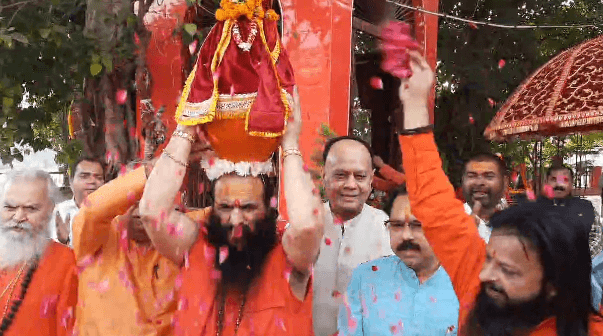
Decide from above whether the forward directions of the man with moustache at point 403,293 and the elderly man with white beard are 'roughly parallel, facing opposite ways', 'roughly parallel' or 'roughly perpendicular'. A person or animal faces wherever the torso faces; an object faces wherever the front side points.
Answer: roughly parallel

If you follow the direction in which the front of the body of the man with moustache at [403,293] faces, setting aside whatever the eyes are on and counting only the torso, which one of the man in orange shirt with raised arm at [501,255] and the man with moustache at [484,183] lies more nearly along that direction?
the man in orange shirt with raised arm

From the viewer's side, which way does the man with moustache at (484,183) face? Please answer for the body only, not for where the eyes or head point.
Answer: toward the camera

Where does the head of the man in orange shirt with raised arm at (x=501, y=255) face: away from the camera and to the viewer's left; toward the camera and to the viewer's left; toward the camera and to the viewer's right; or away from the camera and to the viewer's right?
toward the camera and to the viewer's left

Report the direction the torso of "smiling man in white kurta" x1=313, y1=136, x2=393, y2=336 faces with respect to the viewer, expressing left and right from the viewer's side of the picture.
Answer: facing the viewer

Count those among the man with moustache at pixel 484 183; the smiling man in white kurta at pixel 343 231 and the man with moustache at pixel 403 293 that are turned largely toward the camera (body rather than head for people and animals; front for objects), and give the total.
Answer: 3

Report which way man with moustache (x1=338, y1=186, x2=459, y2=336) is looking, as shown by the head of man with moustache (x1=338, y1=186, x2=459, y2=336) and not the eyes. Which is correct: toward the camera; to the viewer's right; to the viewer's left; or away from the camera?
toward the camera

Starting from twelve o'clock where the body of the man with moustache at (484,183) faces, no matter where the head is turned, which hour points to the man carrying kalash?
The man carrying kalash is roughly at 1 o'clock from the man with moustache.
